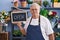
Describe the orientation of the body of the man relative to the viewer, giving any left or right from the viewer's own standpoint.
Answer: facing the viewer and to the left of the viewer

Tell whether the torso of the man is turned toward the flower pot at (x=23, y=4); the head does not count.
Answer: no

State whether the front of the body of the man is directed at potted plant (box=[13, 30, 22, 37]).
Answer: no
